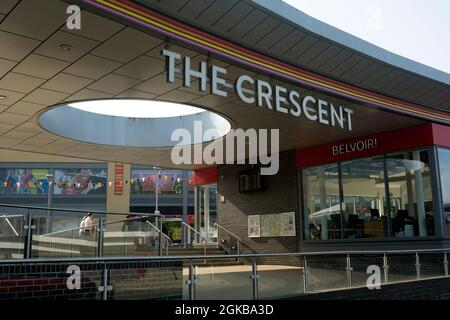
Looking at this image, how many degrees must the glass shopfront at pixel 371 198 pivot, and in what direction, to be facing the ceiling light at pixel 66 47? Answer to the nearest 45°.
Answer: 0° — it already faces it

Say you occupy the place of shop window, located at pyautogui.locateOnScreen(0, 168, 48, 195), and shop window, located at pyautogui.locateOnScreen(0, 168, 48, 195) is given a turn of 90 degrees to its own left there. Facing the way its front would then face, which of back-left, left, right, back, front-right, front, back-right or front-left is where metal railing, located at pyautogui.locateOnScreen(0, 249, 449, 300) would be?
right

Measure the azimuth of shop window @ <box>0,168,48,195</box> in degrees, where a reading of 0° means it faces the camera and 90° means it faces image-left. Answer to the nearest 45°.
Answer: approximately 0°

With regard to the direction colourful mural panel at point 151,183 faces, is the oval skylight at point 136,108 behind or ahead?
ahead

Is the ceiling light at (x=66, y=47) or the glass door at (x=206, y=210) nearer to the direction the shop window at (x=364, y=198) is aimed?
the ceiling light

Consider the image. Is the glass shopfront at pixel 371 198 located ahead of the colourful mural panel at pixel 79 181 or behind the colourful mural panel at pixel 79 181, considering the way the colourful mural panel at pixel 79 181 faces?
ahead

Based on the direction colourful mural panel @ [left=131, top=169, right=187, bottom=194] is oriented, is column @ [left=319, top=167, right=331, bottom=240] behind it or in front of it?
in front

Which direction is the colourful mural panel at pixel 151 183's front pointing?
toward the camera

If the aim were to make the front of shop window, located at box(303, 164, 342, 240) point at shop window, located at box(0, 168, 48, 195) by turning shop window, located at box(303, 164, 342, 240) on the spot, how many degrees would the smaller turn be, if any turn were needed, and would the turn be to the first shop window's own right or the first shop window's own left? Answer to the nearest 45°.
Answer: approximately 90° to the first shop window's own right

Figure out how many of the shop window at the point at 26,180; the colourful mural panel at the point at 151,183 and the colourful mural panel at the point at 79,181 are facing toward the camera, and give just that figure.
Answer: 3

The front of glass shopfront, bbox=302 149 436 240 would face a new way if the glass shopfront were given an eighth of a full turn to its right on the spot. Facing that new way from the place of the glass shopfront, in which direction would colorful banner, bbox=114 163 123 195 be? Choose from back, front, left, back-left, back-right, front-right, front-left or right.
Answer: front-right

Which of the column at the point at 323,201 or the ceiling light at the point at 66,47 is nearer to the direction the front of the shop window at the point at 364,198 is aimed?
the ceiling light

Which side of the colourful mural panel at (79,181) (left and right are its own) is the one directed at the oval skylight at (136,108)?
front

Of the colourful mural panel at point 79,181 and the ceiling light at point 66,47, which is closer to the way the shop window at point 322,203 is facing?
the ceiling light

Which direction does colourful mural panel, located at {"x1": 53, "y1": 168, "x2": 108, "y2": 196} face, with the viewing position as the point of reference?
facing the viewer

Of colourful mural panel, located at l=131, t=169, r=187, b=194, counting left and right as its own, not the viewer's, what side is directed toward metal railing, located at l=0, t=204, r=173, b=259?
front

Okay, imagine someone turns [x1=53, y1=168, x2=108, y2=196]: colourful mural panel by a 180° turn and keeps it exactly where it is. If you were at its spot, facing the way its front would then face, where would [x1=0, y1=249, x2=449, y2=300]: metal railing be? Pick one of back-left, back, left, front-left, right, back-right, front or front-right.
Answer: back

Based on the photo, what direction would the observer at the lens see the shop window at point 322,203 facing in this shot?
facing the viewer and to the left of the viewer
